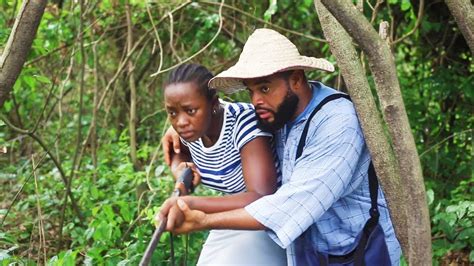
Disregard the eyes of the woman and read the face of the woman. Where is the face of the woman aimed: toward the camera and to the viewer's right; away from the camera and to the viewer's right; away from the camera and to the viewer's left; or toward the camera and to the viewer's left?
toward the camera and to the viewer's left

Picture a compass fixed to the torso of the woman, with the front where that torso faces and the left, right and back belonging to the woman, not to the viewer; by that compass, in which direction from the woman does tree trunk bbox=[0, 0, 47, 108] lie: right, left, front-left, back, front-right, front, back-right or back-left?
front-right

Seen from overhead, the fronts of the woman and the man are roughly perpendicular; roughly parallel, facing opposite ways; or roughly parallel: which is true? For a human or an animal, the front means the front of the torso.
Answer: roughly parallel

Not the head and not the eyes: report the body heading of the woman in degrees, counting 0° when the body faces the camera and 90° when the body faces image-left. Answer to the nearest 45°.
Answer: approximately 45°

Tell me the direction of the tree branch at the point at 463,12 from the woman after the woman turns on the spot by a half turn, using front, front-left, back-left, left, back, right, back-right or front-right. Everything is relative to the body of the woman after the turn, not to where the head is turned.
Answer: front-right

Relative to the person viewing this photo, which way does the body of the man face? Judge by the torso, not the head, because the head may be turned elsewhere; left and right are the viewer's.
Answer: facing the viewer and to the left of the viewer

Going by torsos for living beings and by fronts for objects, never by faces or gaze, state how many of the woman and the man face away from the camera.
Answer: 0

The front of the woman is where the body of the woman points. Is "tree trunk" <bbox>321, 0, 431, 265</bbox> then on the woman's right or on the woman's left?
on the woman's left
